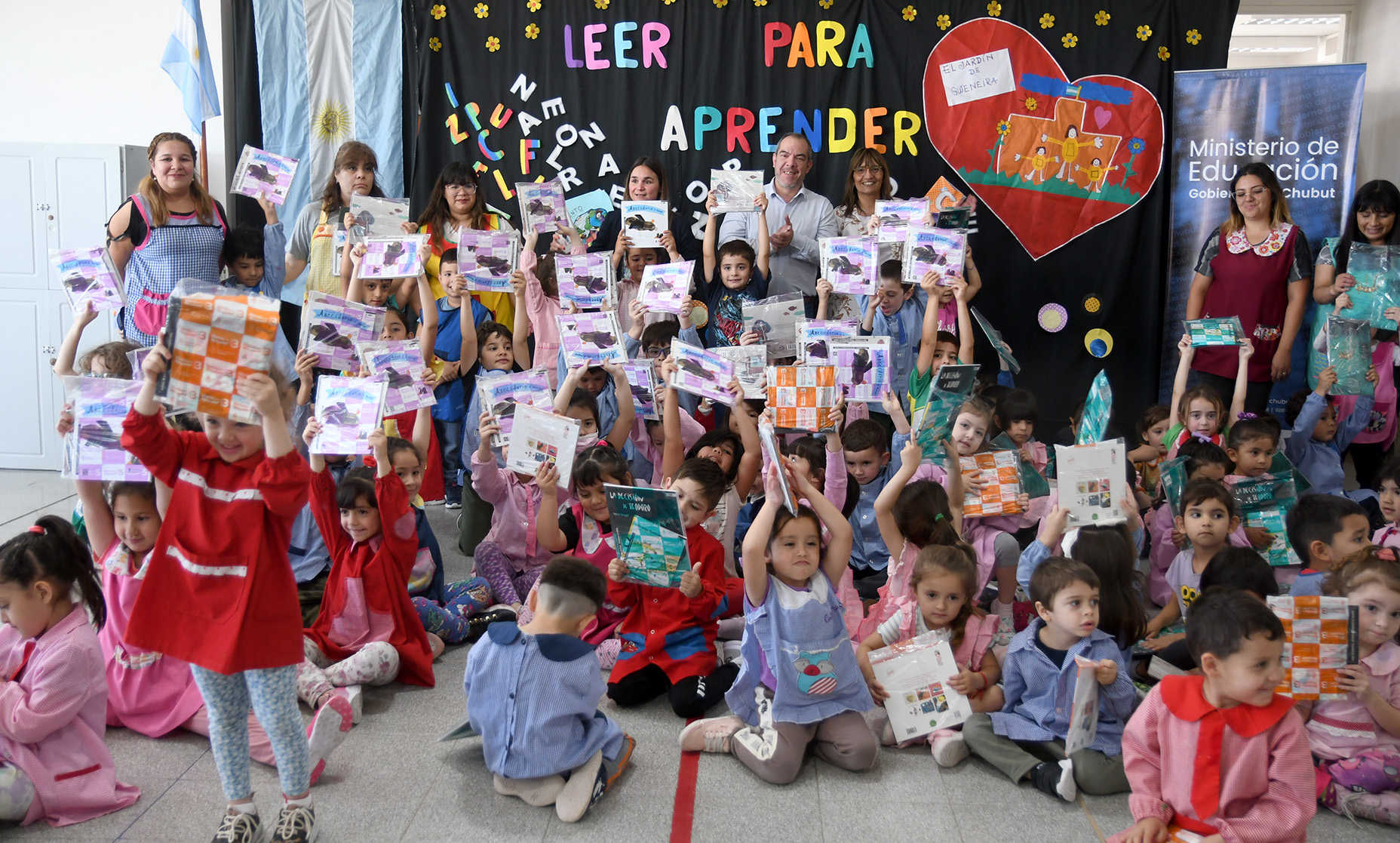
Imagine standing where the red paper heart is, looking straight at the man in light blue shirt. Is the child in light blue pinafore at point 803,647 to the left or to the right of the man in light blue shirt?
left

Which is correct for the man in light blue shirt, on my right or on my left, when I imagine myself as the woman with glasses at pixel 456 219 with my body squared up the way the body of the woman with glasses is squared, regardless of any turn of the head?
on my left

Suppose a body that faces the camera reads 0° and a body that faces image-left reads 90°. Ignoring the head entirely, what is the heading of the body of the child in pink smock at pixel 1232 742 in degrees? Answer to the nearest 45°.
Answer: approximately 0°

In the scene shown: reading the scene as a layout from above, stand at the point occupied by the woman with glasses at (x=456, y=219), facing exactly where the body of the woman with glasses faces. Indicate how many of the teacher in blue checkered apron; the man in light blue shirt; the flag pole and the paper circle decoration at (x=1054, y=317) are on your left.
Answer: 2

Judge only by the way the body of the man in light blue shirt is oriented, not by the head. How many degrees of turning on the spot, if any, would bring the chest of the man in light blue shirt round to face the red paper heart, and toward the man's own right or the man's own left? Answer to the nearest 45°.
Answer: approximately 135° to the man's own left

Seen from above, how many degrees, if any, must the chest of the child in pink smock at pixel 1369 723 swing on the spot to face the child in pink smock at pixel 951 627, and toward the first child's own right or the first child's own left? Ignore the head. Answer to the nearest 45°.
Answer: approximately 45° to the first child's own right

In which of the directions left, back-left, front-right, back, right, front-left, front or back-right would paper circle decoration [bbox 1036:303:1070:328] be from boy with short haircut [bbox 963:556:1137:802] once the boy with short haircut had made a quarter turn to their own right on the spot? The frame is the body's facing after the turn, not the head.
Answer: right

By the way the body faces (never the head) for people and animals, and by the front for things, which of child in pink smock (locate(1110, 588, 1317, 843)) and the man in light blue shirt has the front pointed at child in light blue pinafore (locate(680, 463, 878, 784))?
the man in light blue shirt

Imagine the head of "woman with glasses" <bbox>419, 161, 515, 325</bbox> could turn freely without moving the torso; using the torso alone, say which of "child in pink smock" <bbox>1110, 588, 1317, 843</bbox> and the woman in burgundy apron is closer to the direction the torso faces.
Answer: the child in pink smock

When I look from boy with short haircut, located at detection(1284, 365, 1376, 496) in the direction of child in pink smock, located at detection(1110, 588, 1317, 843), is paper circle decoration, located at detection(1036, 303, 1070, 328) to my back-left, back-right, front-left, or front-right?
back-right
